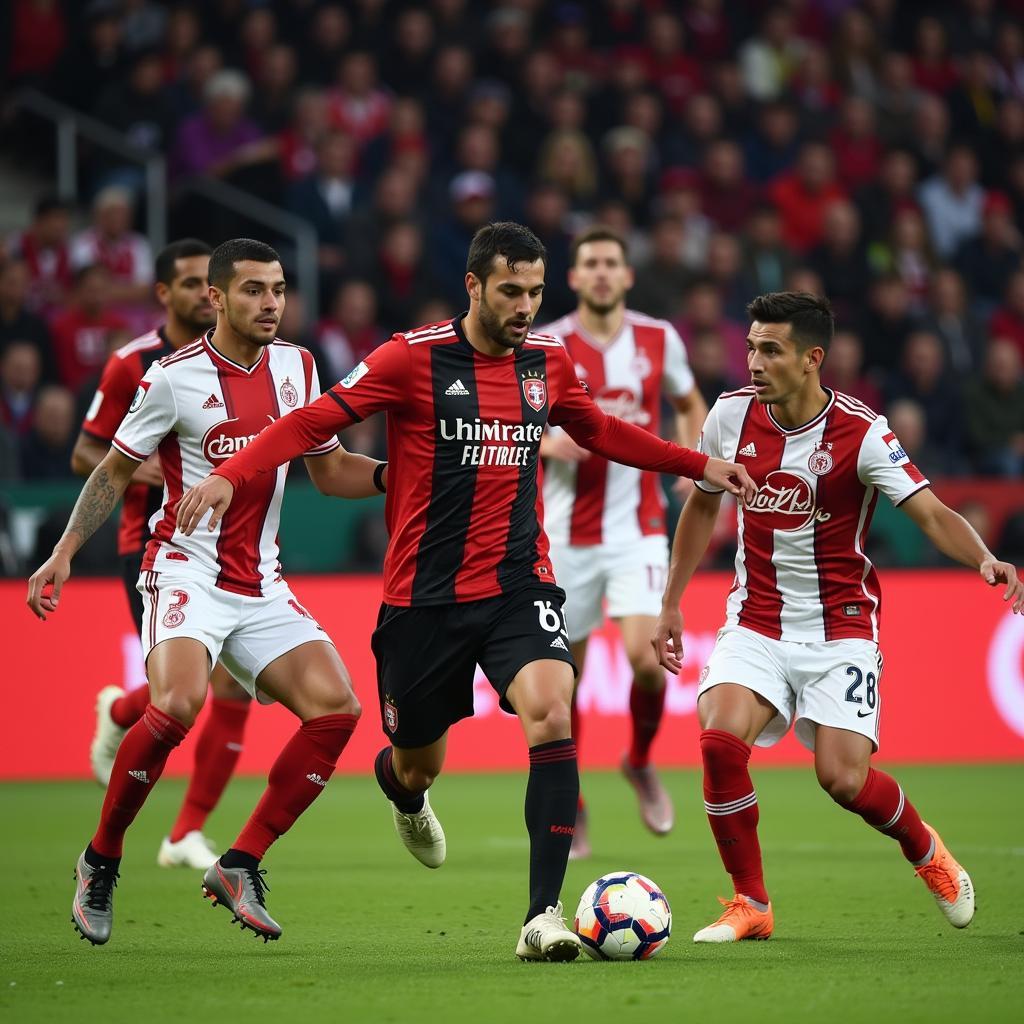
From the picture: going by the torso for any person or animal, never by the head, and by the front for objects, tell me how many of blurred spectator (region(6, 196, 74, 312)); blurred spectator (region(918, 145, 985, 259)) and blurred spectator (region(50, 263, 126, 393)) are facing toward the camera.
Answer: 3

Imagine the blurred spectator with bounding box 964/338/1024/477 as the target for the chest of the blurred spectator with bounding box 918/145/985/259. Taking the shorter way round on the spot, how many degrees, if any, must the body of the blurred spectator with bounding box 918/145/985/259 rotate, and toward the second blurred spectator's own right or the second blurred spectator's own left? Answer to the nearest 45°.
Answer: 0° — they already face them

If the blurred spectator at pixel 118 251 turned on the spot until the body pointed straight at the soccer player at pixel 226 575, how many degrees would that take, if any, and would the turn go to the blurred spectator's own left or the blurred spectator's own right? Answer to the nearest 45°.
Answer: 0° — they already face them

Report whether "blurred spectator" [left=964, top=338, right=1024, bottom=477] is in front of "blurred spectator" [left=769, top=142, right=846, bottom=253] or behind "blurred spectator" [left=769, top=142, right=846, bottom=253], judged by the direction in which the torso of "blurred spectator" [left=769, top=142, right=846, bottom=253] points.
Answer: in front

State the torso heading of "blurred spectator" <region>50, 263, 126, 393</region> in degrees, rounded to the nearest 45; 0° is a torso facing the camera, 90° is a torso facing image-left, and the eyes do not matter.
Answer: approximately 0°

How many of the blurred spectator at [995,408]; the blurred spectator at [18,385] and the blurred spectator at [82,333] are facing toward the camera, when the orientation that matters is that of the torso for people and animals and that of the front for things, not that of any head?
3

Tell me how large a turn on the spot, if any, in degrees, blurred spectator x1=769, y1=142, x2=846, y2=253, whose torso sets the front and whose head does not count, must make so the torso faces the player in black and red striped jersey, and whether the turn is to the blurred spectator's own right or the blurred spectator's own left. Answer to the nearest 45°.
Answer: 0° — they already face them

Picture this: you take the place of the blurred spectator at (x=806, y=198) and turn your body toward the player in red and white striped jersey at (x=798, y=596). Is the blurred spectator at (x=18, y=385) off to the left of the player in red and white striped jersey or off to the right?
right

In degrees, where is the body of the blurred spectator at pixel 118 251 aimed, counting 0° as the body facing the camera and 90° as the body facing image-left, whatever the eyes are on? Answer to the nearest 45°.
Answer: approximately 0°

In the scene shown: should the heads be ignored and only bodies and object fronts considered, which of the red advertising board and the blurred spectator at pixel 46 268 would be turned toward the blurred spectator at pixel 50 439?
the blurred spectator at pixel 46 268
